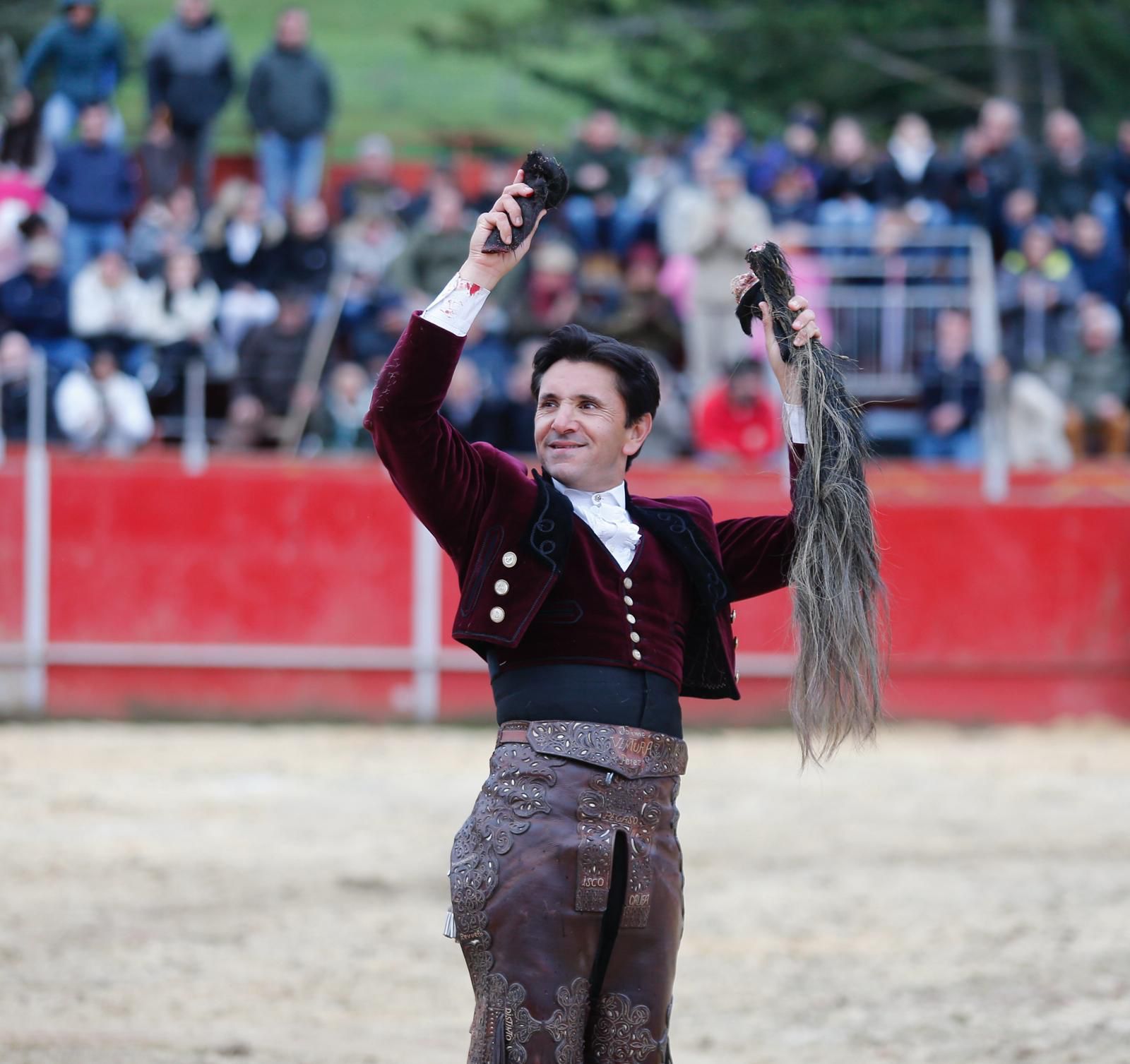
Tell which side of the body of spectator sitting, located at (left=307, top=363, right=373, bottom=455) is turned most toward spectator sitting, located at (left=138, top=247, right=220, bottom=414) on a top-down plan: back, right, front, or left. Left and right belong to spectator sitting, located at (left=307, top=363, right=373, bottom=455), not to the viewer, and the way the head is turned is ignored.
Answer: right

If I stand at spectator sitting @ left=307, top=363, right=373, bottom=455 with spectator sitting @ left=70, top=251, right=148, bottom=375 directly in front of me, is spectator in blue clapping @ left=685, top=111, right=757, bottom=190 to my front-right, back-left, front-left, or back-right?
back-right

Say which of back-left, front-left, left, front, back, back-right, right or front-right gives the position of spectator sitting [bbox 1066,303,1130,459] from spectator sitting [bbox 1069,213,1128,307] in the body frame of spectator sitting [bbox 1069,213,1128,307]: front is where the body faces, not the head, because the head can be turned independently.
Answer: front-left

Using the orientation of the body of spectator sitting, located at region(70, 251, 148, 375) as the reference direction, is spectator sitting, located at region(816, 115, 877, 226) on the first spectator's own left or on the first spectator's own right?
on the first spectator's own left
